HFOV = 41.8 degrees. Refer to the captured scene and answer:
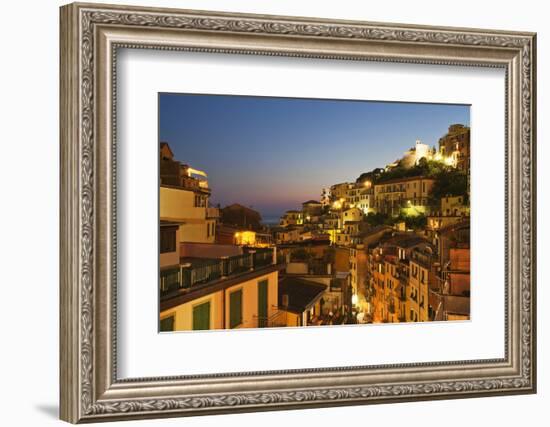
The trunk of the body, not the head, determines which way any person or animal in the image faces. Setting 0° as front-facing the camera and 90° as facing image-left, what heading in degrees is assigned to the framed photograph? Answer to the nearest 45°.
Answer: approximately 315°
